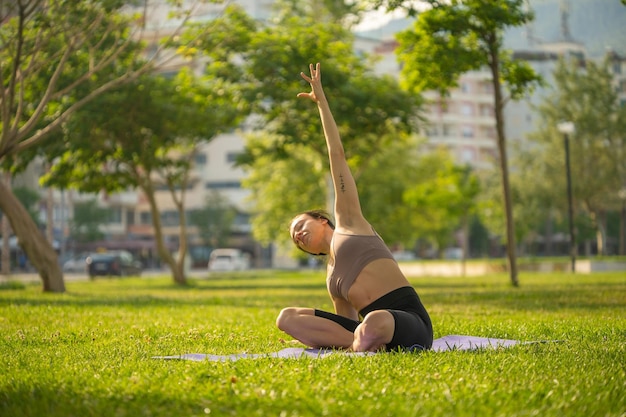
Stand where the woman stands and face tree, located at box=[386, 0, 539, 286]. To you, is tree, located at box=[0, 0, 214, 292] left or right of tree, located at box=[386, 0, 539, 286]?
left

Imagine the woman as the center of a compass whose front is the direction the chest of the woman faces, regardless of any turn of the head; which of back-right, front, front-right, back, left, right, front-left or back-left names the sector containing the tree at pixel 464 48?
back-right

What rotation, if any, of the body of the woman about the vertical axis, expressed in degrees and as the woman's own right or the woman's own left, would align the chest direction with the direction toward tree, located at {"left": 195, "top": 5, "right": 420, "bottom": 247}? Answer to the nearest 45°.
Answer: approximately 135° to the woman's own right

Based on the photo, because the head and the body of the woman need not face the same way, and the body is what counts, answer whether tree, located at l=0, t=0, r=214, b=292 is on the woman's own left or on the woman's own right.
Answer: on the woman's own right

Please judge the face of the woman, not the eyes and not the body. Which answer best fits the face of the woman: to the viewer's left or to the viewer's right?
to the viewer's left

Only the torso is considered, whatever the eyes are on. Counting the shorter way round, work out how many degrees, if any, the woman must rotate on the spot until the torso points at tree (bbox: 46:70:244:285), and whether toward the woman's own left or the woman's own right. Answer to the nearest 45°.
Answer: approximately 135° to the woman's own right

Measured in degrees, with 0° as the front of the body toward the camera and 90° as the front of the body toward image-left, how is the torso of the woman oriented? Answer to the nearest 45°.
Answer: approximately 45°
